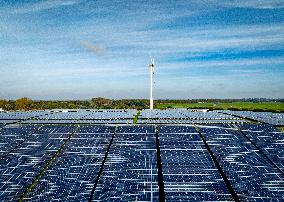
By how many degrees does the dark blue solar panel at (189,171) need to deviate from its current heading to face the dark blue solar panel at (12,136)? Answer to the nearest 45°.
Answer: approximately 90° to its right

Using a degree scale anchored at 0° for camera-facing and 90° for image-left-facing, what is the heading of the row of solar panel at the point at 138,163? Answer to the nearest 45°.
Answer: approximately 0°

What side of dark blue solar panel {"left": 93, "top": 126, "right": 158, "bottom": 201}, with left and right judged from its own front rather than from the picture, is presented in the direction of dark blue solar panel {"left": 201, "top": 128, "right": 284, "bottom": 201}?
left

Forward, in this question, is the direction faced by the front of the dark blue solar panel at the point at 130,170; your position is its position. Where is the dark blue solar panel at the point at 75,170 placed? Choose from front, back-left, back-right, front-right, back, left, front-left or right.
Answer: right

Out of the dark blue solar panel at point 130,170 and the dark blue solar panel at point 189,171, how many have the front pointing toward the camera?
2
